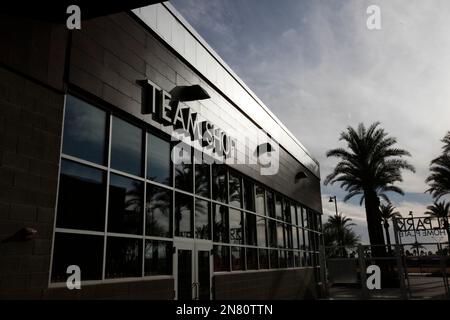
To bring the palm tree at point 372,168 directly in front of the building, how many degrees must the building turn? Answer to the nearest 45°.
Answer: approximately 90° to its left

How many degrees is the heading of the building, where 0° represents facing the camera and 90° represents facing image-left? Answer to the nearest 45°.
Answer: approximately 315°
